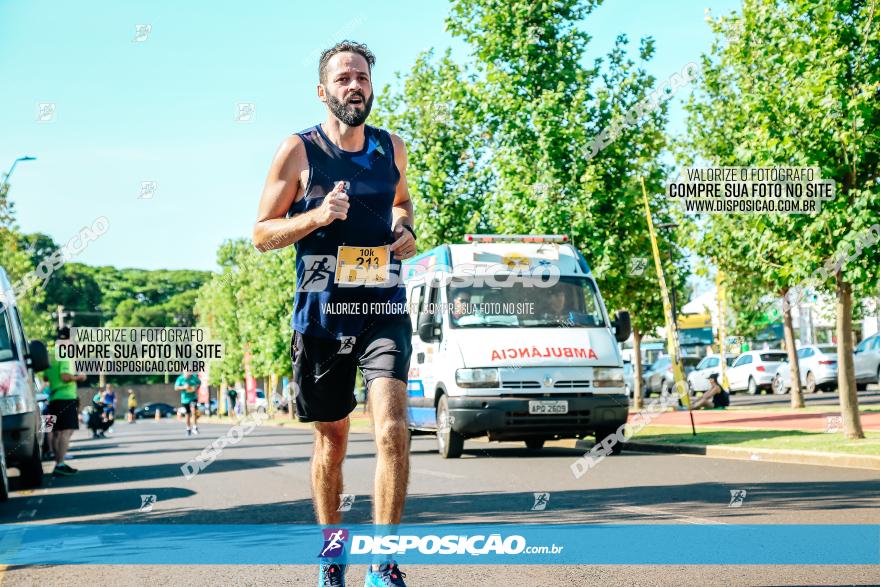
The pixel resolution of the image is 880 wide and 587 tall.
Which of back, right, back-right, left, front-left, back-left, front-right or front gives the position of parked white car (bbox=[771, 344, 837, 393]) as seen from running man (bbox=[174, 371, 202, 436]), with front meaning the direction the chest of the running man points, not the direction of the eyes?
left

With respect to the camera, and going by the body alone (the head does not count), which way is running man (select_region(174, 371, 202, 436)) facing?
toward the camera

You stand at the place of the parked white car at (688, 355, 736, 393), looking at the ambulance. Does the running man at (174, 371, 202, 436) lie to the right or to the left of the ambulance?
right

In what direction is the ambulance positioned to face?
toward the camera

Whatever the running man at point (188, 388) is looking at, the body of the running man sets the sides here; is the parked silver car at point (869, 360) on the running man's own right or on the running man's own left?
on the running man's own left

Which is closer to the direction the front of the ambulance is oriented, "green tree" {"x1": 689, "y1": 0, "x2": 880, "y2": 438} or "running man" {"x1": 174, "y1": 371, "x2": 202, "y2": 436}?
the green tree

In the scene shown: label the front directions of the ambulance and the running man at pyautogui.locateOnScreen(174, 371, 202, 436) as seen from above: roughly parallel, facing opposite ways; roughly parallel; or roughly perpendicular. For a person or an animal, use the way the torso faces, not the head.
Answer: roughly parallel

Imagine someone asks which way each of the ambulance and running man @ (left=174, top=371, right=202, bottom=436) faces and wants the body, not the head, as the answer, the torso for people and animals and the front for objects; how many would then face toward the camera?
2

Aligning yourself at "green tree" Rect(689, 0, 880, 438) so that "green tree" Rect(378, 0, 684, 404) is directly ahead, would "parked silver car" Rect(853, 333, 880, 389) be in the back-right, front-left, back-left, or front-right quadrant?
front-right

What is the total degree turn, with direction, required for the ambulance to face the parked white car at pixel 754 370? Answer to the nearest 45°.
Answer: approximately 180°

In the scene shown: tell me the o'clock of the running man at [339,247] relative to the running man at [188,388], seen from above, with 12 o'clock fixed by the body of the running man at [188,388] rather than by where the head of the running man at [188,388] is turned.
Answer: the running man at [339,247] is roughly at 12 o'clock from the running man at [188,388].

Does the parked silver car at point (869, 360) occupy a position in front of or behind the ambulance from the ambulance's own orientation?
behind
